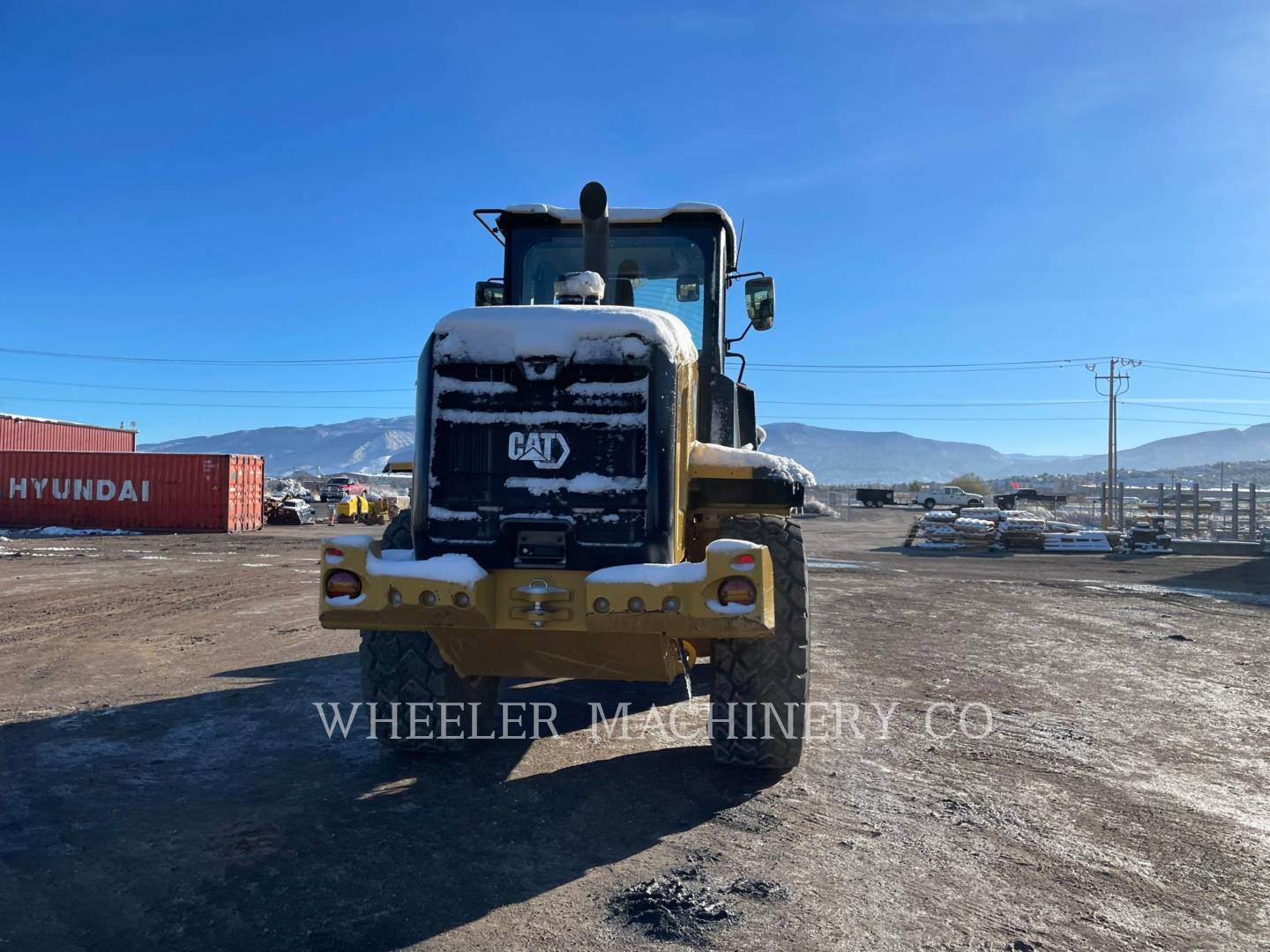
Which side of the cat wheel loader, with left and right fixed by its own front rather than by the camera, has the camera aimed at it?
back

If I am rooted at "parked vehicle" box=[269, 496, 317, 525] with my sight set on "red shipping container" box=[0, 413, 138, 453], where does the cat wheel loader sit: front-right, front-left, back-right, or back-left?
back-left

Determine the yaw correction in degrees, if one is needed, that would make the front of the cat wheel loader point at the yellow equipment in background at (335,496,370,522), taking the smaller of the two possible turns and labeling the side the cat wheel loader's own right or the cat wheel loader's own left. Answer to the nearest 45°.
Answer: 0° — it already faces it

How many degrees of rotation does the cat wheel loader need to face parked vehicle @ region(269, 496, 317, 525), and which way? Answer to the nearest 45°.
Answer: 0° — it already faces it

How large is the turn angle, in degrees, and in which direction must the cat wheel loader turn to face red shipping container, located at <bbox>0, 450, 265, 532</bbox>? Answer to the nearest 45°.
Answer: approximately 45° to its left

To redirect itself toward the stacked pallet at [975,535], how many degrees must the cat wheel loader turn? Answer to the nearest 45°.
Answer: approximately 45° to its right
